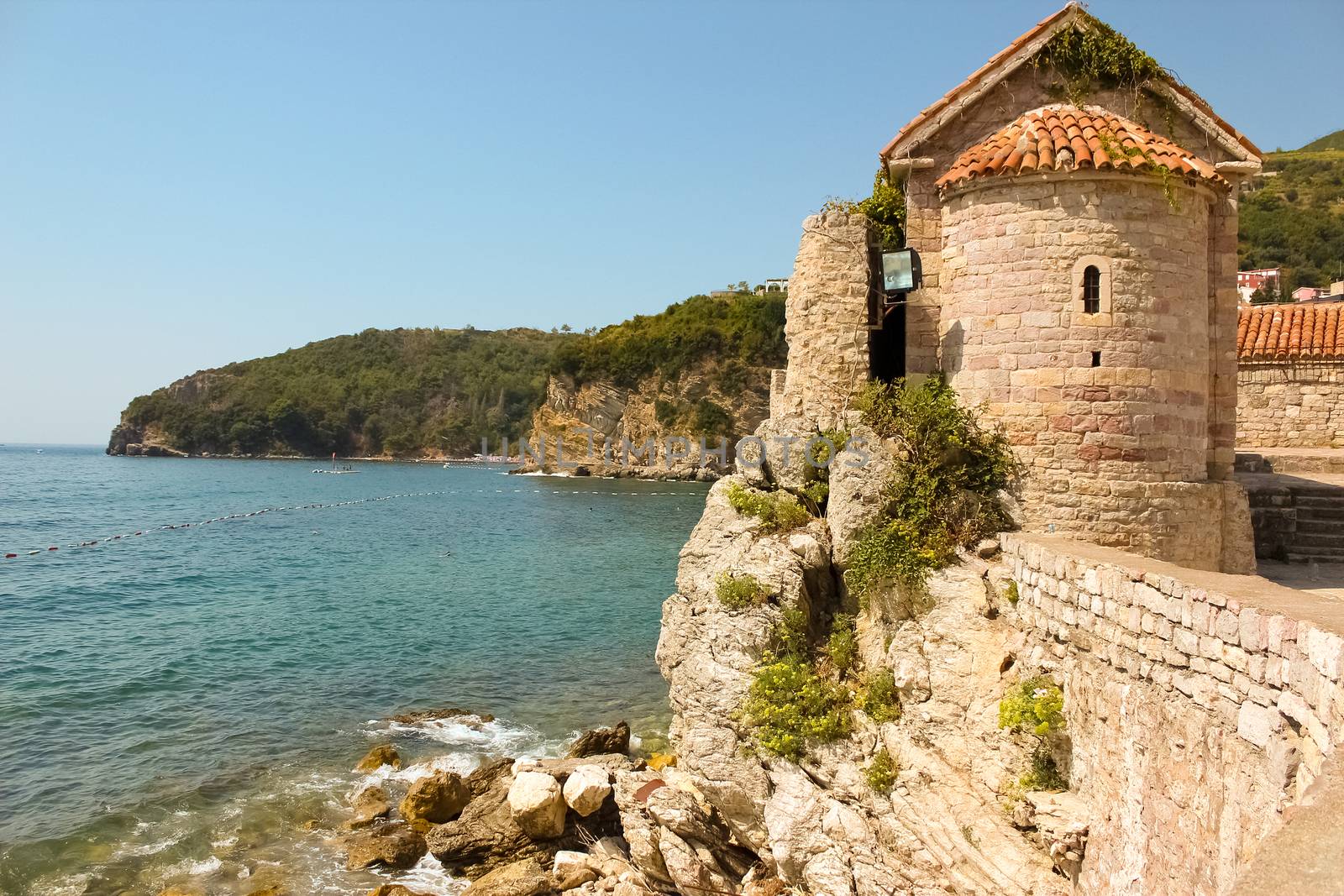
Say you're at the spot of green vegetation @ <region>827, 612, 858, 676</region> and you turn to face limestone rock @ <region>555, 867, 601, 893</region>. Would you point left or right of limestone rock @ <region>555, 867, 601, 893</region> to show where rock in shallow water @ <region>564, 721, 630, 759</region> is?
right

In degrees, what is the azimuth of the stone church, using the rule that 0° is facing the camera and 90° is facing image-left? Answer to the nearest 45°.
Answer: approximately 180°

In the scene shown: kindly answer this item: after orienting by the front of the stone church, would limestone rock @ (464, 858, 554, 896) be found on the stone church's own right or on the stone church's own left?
on the stone church's own left

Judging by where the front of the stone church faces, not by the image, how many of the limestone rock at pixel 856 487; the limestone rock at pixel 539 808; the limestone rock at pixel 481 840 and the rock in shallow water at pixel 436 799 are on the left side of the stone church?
4

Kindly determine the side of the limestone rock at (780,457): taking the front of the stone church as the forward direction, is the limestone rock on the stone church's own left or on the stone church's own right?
on the stone church's own left
